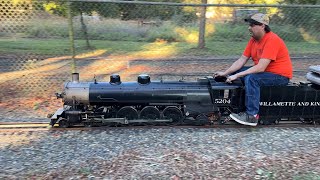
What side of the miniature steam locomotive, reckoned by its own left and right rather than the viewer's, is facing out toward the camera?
left

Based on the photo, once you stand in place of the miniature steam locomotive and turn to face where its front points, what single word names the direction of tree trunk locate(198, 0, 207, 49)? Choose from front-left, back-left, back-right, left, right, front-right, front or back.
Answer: right
